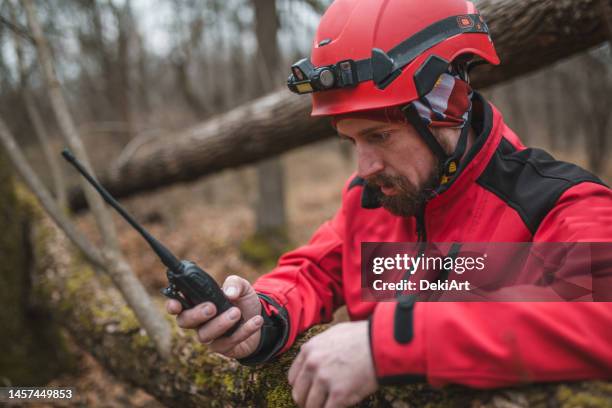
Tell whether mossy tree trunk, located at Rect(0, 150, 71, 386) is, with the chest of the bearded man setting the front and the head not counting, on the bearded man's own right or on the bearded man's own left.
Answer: on the bearded man's own right

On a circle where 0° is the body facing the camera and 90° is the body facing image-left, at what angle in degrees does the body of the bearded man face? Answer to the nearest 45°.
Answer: approximately 45°

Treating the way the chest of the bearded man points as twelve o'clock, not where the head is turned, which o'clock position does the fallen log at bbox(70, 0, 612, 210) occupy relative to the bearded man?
The fallen log is roughly at 4 o'clock from the bearded man.
